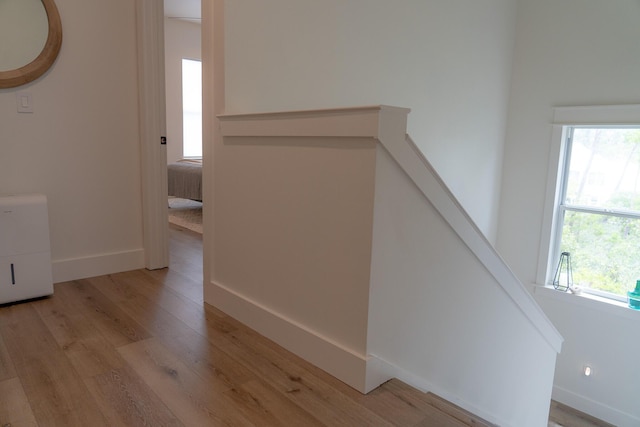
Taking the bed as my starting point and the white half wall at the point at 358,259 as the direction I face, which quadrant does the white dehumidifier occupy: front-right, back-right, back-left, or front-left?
front-right

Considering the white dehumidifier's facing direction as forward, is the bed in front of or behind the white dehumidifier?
behind

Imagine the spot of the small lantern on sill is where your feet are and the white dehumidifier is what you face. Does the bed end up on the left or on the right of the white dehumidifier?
right

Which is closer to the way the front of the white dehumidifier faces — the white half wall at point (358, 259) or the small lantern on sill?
the white half wall

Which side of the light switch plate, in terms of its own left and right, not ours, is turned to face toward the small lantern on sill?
left

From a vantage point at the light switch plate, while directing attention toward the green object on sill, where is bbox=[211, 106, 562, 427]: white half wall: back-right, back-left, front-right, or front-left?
front-right

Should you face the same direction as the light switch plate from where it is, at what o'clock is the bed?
The bed is roughly at 7 o'clock from the light switch plate.

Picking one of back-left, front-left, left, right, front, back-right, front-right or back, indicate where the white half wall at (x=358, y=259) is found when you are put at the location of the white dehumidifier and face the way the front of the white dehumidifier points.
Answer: front-left

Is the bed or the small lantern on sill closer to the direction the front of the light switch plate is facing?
the small lantern on sill

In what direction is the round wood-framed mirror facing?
toward the camera

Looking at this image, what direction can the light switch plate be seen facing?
toward the camera

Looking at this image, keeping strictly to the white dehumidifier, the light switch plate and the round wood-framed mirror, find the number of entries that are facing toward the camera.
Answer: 3

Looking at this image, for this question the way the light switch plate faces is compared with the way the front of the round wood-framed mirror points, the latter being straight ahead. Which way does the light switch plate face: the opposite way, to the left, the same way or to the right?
the same way

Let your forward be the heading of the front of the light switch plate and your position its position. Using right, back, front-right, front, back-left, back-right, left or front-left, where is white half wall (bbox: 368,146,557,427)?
front-left
